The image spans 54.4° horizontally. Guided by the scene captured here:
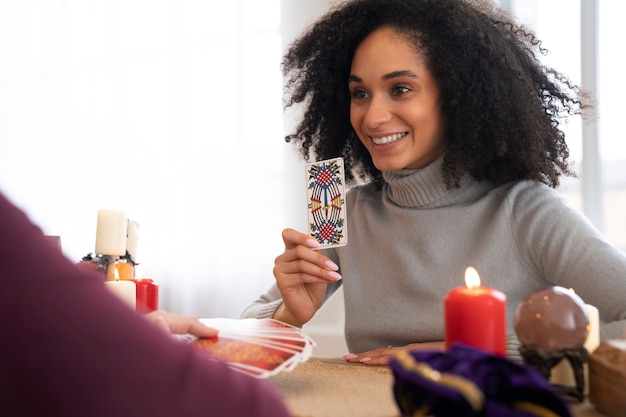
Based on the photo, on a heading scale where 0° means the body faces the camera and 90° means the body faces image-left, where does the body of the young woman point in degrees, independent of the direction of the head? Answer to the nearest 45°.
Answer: approximately 45°

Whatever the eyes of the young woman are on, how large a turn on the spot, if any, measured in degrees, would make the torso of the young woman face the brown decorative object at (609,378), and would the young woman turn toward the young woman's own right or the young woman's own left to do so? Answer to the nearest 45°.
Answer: approximately 45° to the young woman's own left

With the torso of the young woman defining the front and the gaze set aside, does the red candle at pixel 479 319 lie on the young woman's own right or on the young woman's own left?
on the young woman's own left

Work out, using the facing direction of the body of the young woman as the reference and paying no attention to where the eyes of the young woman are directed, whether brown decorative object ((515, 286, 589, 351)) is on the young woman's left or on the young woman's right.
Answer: on the young woman's left
